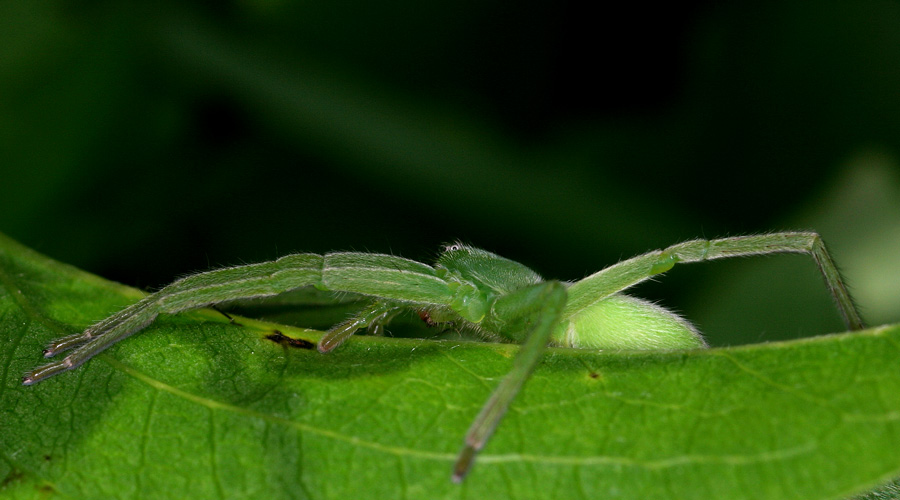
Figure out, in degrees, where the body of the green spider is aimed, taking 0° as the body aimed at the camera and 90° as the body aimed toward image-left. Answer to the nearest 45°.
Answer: approximately 90°
